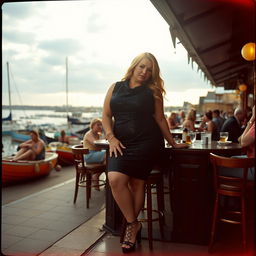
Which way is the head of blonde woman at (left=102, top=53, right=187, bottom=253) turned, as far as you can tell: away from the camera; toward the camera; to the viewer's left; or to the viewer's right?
toward the camera

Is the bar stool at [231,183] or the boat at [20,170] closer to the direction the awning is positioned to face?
the boat

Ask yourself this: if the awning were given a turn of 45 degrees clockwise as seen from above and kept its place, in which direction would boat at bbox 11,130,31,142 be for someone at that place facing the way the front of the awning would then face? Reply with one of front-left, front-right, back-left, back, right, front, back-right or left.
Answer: front

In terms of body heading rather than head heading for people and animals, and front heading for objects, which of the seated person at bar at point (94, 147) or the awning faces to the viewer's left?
the awning

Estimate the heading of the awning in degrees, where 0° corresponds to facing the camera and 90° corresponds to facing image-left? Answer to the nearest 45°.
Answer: approximately 90°

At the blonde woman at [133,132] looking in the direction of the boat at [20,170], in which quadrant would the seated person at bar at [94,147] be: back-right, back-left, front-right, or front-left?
front-right

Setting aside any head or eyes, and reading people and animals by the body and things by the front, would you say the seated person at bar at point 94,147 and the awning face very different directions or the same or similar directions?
very different directions
